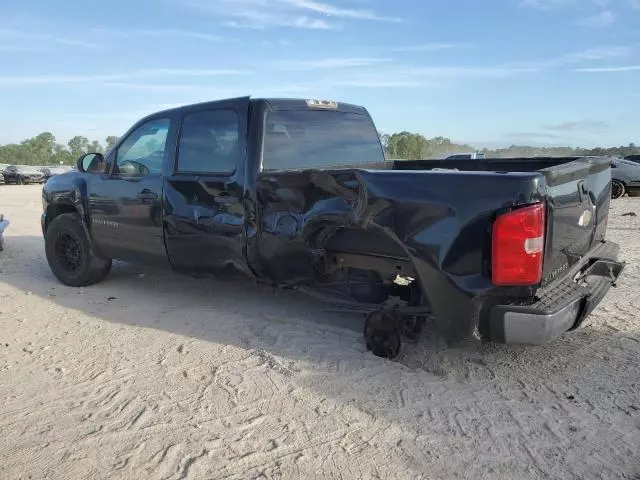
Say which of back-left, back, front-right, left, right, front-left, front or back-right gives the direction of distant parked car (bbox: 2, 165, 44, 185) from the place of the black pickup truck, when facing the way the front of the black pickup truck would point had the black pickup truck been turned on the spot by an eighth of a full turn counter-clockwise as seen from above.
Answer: front-right

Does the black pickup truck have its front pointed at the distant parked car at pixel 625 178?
no

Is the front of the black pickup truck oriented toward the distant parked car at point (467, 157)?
no

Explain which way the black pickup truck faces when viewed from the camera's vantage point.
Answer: facing away from the viewer and to the left of the viewer
